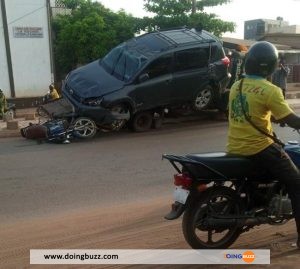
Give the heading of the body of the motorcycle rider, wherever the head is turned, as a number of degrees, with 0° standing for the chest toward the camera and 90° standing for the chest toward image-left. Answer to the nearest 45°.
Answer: approximately 225°

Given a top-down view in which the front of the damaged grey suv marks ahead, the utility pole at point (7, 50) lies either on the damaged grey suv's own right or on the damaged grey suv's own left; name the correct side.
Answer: on the damaged grey suv's own right

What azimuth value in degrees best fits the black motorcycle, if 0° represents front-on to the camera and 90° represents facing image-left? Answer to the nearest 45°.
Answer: approximately 225°

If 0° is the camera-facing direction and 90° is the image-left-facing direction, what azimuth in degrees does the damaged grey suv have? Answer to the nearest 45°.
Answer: approximately 45°

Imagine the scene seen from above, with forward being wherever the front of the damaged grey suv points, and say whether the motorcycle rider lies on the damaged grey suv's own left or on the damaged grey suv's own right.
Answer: on the damaged grey suv's own left

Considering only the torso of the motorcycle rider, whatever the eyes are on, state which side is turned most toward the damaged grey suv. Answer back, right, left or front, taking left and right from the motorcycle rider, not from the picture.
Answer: left
